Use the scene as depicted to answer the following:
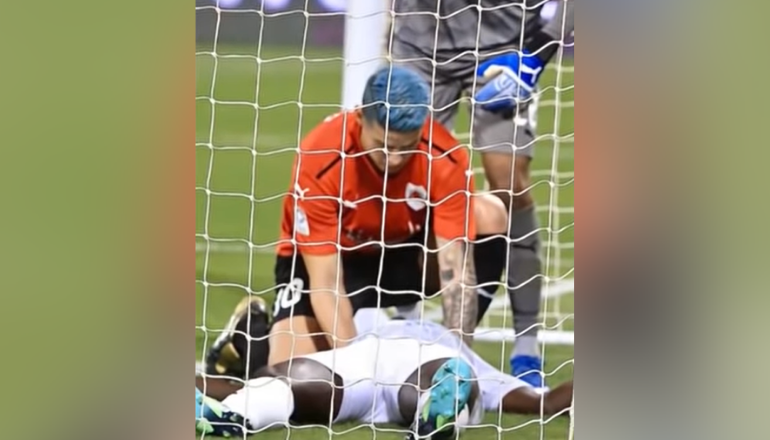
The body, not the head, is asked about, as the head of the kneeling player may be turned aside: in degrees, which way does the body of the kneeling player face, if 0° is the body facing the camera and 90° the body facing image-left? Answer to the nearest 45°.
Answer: approximately 0°
